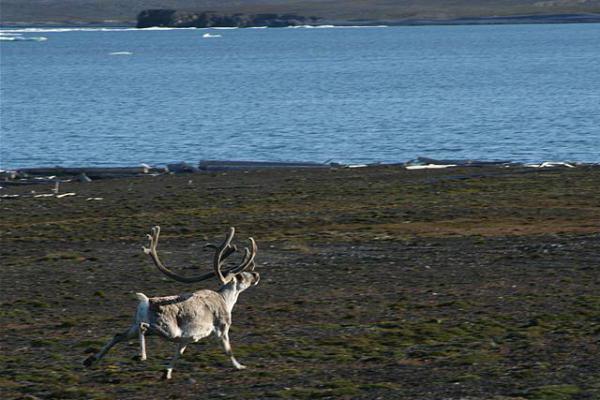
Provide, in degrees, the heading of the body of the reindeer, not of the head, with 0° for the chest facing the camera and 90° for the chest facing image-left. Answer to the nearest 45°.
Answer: approximately 270°

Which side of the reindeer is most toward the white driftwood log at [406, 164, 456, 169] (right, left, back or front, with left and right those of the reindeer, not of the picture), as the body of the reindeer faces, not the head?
left
